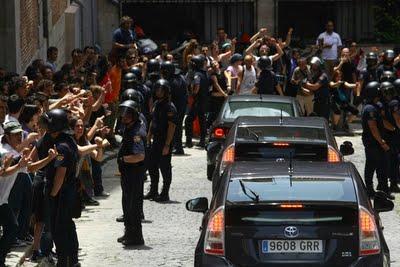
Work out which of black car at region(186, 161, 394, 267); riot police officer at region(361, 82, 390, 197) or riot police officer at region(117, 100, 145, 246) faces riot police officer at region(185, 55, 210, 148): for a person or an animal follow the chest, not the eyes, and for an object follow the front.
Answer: the black car

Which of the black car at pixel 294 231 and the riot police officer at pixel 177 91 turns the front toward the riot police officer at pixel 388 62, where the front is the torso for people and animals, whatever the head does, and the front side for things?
the black car

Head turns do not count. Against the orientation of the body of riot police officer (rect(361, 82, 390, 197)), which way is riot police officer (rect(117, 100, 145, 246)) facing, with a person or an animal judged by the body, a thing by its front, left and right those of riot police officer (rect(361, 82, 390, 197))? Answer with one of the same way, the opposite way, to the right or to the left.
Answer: the opposite way

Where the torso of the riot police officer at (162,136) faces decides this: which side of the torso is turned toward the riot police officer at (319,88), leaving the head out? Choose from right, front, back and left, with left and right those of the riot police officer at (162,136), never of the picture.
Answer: back

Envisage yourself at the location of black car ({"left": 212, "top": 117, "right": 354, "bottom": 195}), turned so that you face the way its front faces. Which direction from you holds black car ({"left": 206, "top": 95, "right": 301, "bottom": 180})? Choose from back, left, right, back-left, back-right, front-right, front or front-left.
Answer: front

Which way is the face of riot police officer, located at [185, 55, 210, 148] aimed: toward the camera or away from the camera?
away from the camera

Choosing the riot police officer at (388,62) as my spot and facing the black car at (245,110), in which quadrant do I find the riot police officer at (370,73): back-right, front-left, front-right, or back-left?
front-right

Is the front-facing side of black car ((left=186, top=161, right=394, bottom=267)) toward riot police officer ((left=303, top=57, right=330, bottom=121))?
yes

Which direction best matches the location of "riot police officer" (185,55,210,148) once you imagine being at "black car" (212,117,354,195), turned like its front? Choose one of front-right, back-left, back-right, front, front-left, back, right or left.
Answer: front

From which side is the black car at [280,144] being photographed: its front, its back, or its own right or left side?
back

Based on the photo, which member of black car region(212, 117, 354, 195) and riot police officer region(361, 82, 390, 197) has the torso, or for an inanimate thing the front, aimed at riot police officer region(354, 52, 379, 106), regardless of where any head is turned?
the black car

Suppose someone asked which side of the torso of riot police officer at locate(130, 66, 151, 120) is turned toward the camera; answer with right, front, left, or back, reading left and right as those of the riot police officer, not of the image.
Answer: left

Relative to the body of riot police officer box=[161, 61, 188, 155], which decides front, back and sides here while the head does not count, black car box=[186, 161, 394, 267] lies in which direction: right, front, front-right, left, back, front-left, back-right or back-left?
left

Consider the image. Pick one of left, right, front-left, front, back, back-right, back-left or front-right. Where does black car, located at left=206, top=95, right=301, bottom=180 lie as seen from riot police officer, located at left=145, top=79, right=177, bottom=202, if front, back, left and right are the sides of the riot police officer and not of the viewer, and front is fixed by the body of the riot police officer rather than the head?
back

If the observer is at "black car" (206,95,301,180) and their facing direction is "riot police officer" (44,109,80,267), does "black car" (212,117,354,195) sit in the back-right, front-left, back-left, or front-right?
front-left

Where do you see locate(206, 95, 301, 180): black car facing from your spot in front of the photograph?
facing away from the viewer
